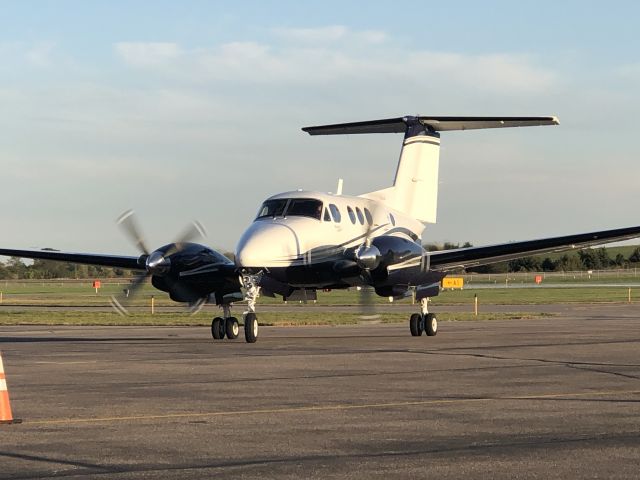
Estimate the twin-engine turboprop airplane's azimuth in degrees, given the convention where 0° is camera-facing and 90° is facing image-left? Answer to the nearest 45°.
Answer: approximately 45°

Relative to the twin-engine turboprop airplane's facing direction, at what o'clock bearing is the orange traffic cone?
The orange traffic cone is roughly at 11 o'clock from the twin-engine turboprop airplane.
